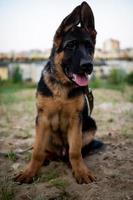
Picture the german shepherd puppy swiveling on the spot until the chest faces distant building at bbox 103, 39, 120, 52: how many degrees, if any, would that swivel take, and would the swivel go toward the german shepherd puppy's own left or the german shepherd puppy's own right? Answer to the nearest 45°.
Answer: approximately 180°

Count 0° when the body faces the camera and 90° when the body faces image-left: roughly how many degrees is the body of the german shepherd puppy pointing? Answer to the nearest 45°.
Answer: approximately 0°

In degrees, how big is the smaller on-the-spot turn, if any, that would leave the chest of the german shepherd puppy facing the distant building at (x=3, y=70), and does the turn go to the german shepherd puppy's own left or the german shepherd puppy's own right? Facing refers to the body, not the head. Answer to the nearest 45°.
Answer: approximately 180°
